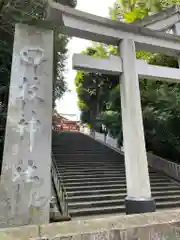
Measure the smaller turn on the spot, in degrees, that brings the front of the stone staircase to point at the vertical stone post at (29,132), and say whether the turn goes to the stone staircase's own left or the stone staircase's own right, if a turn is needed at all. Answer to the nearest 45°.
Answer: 0° — it already faces it

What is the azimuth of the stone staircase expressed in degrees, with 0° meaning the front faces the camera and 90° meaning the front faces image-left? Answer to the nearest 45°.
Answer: approximately 0°

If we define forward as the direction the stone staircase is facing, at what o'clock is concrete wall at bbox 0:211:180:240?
The concrete wall is roughly at 12 o'clock from the stone staircase.
